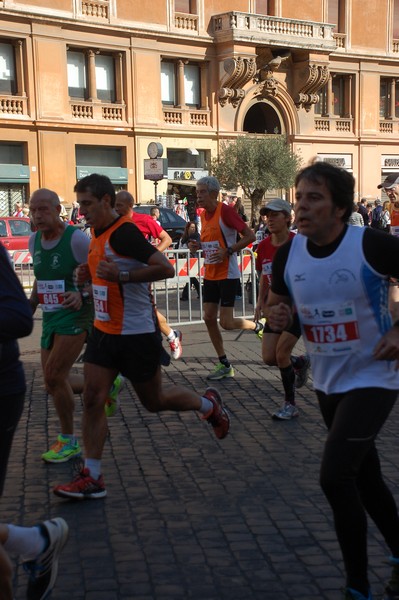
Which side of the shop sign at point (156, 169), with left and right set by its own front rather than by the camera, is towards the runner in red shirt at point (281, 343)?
front

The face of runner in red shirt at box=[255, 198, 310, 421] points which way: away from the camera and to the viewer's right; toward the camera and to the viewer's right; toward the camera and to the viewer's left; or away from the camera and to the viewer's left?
toward the camera and to the viewer's left

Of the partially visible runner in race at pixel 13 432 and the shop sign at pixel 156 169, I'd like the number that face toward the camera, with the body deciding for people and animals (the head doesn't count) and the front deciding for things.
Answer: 1

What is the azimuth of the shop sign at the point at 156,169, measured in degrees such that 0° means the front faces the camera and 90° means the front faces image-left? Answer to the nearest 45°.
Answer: approximately 0°

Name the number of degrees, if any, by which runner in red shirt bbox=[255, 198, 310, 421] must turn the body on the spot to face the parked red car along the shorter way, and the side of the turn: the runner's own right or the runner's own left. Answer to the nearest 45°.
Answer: approximately 90° to the runner's own right

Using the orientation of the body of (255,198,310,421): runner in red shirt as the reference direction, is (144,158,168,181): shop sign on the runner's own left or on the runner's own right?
on the runner's own right

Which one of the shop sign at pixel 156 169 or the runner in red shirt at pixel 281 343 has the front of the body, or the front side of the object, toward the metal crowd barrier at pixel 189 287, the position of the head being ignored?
the shop sign

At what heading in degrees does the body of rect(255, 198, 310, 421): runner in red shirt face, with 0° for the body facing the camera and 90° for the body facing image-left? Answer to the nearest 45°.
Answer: approximately 45°

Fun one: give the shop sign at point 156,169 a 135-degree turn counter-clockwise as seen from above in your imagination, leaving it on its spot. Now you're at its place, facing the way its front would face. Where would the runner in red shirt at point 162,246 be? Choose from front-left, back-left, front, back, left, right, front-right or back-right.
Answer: back-right
